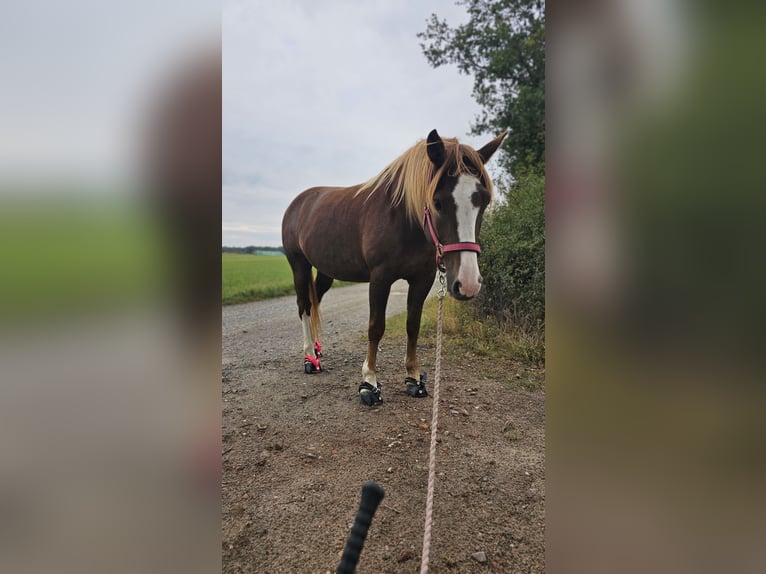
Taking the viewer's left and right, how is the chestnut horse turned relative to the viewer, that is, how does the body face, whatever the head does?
facing the viewer and to the right of the viewer

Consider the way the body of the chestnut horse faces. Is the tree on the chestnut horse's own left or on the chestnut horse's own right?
on the chestnut horse's own left

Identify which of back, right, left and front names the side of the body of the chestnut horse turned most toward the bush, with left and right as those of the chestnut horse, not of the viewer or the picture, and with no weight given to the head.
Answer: left
